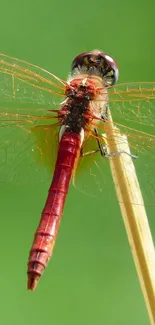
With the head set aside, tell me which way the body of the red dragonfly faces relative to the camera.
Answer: away from the camera
